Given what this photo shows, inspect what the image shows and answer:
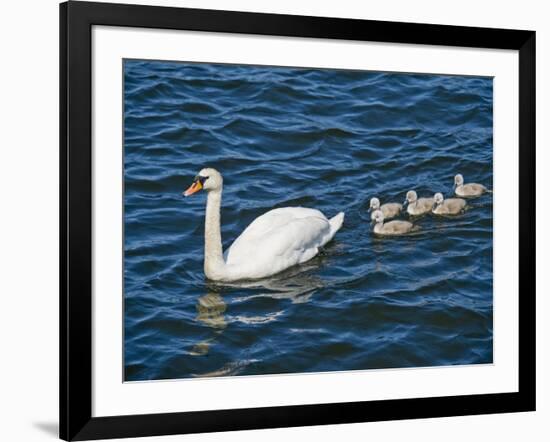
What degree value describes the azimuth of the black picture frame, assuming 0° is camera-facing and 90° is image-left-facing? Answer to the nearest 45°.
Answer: approximately 315°
